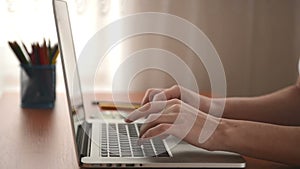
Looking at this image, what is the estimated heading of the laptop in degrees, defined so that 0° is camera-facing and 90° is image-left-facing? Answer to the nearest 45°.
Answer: approximately 270°
